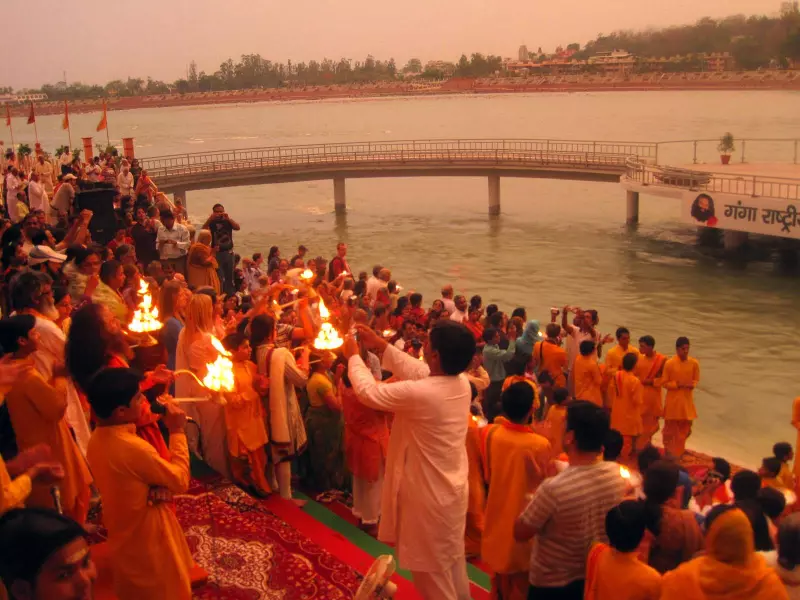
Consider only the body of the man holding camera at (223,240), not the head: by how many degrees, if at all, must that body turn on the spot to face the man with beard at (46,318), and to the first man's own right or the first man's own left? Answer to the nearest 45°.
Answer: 0° — they already face them

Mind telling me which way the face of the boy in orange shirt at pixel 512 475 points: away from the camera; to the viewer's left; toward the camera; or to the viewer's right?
away from the camera

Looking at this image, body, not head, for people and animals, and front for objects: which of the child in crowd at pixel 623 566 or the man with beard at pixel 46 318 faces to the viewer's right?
the man with beard

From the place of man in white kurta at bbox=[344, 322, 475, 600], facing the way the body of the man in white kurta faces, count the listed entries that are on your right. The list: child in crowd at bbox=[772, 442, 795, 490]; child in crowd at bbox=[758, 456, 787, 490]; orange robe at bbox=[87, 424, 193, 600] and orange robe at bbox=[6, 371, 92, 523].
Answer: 2

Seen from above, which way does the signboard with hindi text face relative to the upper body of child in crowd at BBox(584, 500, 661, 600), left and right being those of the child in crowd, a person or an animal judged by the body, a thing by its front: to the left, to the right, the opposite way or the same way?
the opposite way

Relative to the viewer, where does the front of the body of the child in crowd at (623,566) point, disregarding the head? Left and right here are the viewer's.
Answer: facing away from the viewer

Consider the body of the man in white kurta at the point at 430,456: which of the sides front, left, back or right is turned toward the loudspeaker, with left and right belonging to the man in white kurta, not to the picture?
front

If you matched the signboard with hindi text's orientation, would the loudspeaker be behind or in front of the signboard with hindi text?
in front

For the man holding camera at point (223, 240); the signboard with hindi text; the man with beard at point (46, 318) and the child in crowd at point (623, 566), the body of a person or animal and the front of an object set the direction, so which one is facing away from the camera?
the child in crowd

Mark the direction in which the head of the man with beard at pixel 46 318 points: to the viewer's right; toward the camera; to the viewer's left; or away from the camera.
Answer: to the viewer's right

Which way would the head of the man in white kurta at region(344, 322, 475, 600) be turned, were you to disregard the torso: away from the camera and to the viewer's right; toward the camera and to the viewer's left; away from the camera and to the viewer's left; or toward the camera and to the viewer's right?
away from the camera and to the viewer's left

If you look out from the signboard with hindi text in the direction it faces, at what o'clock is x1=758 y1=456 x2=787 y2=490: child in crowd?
The child in crowd is roughly at 12 o'clock from the signboard with hindi text.

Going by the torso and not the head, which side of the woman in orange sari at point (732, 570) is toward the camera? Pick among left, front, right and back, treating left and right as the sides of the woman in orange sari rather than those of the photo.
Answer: back

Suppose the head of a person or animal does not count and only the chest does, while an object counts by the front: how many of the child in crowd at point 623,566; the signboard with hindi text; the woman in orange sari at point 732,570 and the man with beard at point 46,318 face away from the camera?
2

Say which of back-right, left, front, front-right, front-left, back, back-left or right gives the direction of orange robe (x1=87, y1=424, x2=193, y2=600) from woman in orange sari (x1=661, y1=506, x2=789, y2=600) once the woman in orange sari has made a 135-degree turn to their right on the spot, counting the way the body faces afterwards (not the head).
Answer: back-right

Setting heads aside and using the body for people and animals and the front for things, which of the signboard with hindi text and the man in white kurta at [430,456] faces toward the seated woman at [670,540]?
the signboard with hindi text

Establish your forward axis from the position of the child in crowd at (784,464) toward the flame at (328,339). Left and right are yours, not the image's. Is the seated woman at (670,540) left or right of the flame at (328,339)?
left

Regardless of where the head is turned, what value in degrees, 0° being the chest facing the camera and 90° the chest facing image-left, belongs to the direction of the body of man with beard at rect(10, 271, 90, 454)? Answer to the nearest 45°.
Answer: approximately 270°
